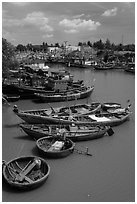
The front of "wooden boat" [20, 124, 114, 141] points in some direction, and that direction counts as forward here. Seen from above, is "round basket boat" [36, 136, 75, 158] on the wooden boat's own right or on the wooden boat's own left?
on the wooden boat's own left

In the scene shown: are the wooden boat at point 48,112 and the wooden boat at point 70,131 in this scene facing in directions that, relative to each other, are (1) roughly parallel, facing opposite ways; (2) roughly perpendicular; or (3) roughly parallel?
roughly parallel

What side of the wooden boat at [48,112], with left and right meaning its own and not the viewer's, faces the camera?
left

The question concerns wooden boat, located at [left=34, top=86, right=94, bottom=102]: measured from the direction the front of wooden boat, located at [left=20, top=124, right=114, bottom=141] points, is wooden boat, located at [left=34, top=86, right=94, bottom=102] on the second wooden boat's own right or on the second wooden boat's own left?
on the second wooden boat's own right
